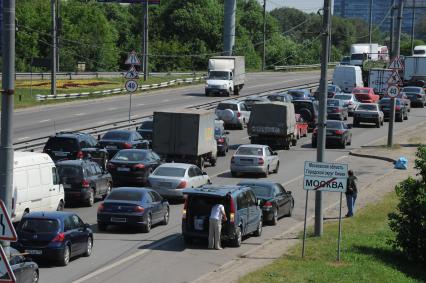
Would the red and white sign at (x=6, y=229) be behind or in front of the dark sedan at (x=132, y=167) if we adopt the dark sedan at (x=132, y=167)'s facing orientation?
behind

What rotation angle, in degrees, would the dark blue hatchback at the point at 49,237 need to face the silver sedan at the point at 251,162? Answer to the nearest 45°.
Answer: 0° — it already faces it

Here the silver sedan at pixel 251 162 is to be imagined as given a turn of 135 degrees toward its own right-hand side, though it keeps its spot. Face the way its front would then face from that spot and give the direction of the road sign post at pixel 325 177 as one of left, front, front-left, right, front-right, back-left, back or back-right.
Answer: front

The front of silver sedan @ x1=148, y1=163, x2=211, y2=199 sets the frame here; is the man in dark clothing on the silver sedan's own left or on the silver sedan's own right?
on the silver sedan's own right

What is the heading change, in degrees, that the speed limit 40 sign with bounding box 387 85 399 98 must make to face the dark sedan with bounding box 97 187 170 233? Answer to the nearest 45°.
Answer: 0° — it already faces it

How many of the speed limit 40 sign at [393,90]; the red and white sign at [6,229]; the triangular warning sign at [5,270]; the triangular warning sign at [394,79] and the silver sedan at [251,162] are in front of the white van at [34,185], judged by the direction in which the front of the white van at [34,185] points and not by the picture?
3

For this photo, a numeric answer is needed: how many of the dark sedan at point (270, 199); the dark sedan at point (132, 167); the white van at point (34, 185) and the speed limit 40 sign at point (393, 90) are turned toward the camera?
1

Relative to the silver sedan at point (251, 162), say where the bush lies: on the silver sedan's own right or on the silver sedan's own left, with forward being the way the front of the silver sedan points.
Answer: on the silver sedan's own right

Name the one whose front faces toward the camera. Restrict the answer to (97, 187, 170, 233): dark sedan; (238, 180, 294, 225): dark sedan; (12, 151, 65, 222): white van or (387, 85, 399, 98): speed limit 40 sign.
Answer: the speed limit 40 sign

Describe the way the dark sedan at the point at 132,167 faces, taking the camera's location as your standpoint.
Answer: facing away from the viewer and to the right of the viewer

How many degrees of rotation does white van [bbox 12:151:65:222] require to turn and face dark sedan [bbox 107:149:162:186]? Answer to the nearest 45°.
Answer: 0° — it already faces it

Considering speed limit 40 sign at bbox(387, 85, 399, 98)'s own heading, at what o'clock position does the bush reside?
The bush is roughly at 12 o'clock from the speed limit 40 sign.

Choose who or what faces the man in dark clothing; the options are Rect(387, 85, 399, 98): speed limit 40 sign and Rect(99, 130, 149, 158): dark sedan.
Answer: the speed limit 40 sign

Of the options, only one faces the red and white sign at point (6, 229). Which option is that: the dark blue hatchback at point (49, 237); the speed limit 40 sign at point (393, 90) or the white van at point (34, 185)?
the speed limit 40 sign

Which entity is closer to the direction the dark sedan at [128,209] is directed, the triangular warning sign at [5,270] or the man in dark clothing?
the man in dark clothing

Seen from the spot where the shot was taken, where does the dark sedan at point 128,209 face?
facing away from the viewer and to the right of the viewer

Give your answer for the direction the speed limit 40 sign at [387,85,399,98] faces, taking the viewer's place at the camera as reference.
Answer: facing the viewer

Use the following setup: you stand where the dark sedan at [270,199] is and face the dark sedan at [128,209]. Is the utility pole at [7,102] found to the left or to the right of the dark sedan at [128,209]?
left

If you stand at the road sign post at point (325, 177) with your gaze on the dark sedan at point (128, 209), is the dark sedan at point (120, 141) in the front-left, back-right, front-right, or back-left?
front-right
